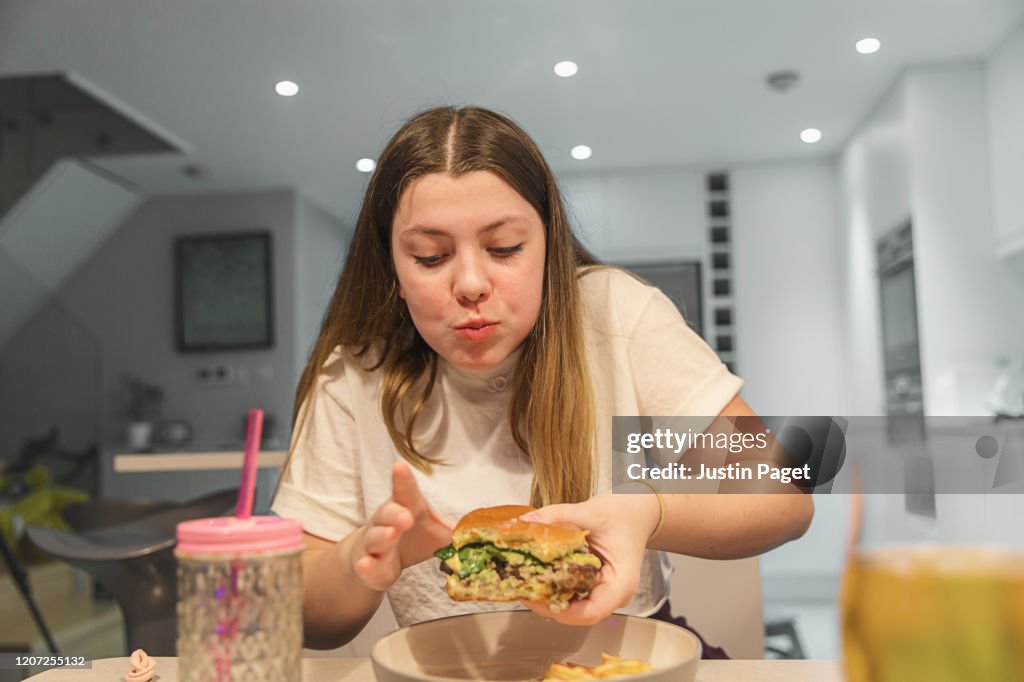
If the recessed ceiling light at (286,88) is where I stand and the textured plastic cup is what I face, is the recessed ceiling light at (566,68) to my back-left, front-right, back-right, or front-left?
front-left

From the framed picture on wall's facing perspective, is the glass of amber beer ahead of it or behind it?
ahead

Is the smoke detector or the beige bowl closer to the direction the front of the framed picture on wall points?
the beige bowl

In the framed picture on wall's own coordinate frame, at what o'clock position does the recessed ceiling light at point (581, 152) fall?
The recessed ceiling light is roughly at 10 o'clock from the framed picture on wall.

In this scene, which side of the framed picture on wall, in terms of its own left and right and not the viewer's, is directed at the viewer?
front

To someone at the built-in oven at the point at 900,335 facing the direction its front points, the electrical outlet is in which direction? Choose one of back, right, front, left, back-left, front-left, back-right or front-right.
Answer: front

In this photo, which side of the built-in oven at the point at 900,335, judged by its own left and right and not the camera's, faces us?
left

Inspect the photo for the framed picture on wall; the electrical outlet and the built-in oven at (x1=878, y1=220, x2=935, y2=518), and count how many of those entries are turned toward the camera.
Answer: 2

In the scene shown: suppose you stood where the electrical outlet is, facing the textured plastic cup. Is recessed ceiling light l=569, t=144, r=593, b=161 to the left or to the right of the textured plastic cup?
left

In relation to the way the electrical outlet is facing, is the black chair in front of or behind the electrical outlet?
in front

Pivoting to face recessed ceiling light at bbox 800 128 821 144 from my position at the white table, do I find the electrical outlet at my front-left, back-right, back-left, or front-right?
front-left

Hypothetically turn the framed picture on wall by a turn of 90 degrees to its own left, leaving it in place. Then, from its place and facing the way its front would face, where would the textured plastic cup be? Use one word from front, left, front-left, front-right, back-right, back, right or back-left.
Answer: right

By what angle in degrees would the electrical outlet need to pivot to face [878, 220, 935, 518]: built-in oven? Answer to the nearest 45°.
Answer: approximately 45° to its left
